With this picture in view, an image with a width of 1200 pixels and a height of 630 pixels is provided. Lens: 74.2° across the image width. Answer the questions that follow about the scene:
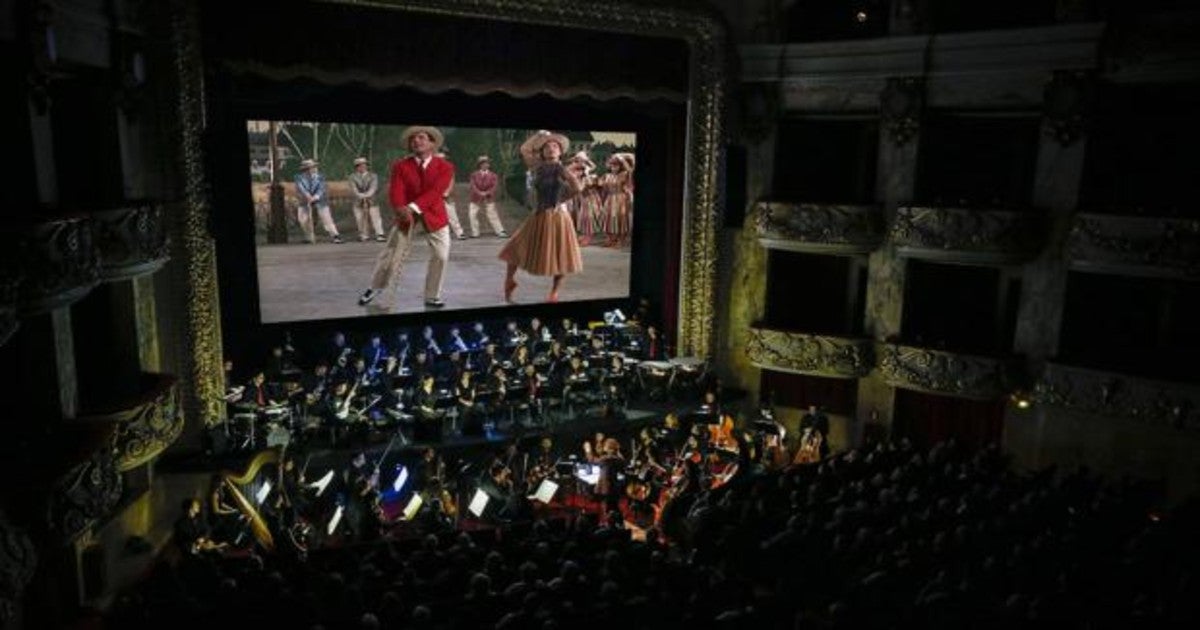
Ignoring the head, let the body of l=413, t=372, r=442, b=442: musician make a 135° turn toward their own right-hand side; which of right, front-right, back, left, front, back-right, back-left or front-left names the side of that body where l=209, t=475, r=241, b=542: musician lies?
front-left

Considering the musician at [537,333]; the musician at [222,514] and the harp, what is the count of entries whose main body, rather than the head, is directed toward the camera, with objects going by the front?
1

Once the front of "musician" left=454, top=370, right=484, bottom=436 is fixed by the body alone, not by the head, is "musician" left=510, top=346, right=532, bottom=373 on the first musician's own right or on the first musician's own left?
on the first musician's own left

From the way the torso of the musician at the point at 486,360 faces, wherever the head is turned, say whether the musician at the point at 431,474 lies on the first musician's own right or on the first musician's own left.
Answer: on the first musician's own right

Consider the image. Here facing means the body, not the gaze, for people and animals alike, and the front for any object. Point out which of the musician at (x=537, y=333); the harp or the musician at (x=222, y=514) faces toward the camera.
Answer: the musician at (x=537, y=333)

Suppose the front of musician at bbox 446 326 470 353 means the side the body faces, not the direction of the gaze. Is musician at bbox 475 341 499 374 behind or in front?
in front

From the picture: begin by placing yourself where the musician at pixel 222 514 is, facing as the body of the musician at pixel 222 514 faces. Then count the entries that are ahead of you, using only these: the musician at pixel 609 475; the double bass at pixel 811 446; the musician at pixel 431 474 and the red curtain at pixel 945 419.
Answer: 4

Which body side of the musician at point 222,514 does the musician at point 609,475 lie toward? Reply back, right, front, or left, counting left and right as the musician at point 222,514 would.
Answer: front

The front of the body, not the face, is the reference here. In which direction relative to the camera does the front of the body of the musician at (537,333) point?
toward the camera

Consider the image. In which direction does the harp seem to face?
to the viewer's right

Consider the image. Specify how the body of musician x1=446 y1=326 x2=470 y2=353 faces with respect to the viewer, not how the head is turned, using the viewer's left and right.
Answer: facing the viewer and to the right of the viewer

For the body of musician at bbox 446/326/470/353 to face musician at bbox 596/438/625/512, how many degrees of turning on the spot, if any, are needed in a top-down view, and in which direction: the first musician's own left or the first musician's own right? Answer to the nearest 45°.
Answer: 0° — they already face them

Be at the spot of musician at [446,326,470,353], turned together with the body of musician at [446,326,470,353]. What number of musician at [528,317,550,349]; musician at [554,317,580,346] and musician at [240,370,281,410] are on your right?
1

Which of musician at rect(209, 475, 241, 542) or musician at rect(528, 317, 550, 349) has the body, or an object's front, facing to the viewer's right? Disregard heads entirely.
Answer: musician at rect(209, 475, 241, 542)

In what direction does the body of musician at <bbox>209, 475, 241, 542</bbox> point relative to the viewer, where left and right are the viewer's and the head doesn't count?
facing to the right of the viewer
